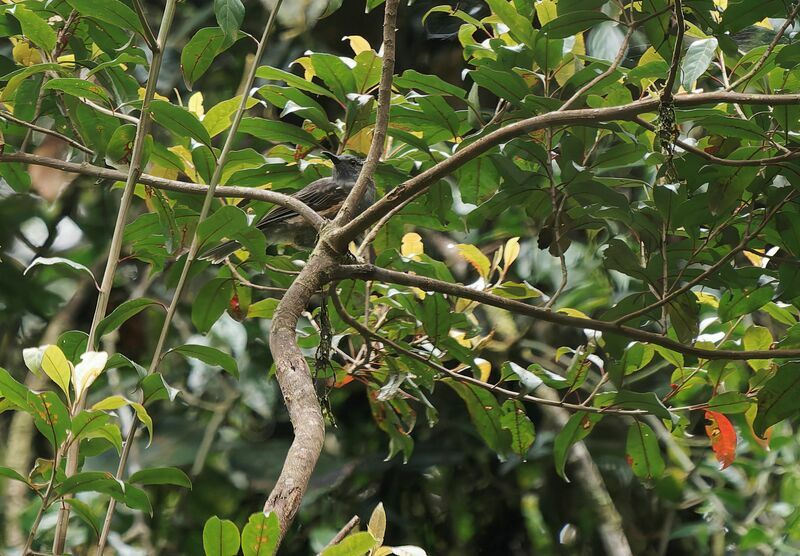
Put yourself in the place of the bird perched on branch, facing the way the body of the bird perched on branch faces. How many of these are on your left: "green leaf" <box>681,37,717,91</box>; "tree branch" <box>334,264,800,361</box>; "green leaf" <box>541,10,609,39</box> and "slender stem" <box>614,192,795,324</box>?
0

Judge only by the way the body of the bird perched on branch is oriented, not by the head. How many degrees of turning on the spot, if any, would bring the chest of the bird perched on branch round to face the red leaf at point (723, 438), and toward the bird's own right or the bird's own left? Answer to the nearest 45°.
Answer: approximately 45° to the bird's own right

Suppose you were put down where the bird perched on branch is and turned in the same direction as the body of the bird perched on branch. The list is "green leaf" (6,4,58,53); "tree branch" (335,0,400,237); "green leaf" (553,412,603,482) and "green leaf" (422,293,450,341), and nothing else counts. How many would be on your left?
0

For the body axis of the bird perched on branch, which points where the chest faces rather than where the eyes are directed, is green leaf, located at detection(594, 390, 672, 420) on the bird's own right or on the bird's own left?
on the bird's own right

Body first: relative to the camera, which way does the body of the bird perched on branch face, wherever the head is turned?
to the viewer's right

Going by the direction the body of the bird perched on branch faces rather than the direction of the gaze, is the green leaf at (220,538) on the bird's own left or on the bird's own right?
on the bird's own right
